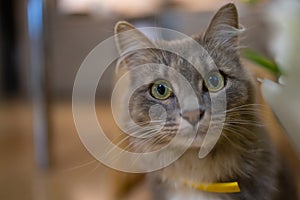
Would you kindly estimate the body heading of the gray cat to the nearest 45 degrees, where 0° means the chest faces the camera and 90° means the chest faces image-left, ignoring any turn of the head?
approximately 0°
